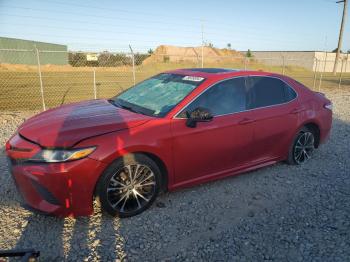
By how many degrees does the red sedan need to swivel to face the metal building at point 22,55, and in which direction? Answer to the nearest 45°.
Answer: approximately 90° to its right

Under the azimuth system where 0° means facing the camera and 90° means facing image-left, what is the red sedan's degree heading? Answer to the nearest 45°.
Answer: approximately 45°
